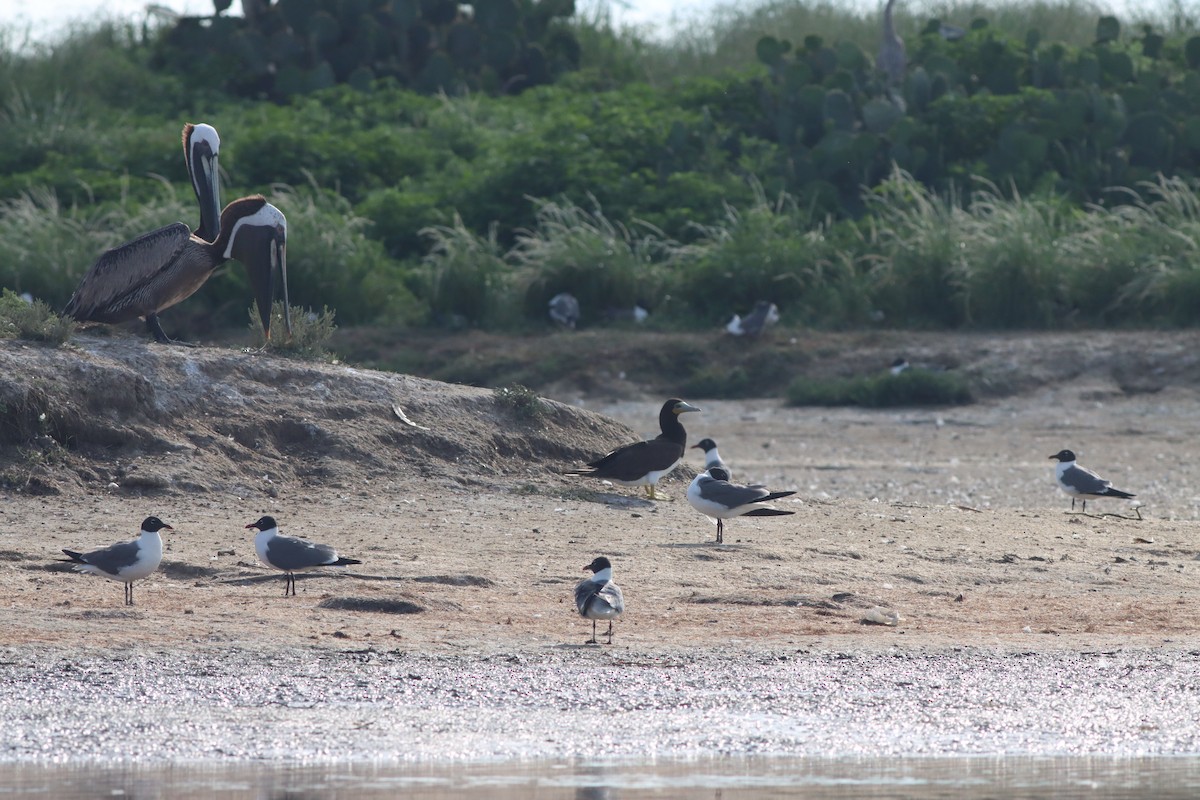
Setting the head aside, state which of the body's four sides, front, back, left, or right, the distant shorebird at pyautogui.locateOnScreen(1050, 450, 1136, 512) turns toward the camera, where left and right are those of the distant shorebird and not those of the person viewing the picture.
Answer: left

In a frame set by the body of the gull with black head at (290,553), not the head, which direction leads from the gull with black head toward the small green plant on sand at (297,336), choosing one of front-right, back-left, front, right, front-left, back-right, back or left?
right

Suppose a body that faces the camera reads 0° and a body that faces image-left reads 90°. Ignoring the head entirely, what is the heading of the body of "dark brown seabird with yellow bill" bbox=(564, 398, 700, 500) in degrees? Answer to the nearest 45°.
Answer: approximately 270°

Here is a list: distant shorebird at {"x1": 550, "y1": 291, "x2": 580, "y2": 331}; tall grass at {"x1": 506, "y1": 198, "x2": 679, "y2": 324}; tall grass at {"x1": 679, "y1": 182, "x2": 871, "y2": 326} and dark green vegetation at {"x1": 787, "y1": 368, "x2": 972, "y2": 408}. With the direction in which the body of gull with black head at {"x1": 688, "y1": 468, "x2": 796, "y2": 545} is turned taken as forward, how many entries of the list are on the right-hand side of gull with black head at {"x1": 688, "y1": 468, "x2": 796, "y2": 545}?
4

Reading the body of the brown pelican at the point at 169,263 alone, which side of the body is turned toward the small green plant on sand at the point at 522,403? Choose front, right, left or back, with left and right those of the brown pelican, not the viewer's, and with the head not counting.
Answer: front

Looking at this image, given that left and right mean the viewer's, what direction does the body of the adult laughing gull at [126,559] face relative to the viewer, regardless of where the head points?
facing to the right of the viewer

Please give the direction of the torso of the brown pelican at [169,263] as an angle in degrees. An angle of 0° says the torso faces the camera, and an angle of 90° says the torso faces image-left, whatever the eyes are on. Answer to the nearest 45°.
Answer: approximately 270°

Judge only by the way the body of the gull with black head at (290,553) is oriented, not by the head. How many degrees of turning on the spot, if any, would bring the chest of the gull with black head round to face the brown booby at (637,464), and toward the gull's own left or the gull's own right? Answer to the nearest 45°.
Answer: approximately 135° to the gull's own right

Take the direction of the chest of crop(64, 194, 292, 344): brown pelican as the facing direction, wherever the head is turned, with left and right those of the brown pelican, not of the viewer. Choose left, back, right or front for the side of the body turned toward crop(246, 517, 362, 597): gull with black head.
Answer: right

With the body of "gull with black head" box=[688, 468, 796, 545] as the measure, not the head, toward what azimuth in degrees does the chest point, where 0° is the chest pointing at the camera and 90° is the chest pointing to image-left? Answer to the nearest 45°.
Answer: approximately 90°

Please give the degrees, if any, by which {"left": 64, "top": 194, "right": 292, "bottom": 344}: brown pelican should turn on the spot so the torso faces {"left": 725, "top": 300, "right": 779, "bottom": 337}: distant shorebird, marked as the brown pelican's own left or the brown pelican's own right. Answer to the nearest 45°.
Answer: approximately 45° to the brown pelican's own left

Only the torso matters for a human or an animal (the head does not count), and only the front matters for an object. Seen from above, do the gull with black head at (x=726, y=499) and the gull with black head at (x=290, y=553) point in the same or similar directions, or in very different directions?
same or similar directions

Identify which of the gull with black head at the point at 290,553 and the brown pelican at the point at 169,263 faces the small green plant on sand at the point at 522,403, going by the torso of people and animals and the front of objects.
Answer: the brown pelican
